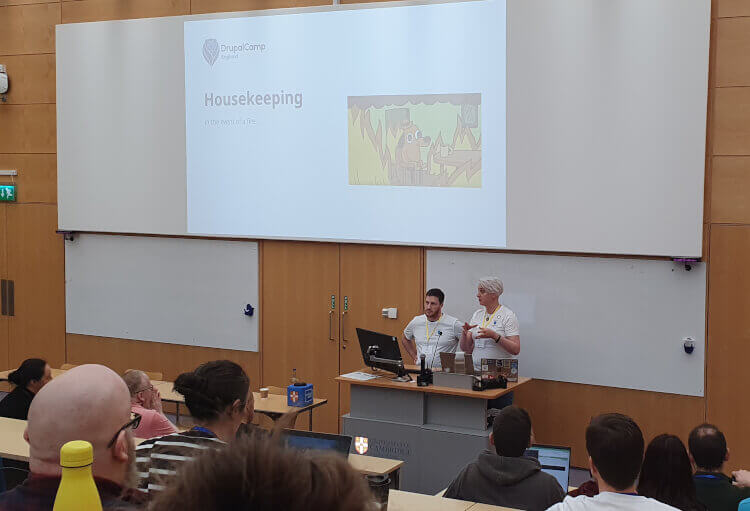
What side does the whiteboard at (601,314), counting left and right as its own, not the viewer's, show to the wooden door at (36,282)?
right

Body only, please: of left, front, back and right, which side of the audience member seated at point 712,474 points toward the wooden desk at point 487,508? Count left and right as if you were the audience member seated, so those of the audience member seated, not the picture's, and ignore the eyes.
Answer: left

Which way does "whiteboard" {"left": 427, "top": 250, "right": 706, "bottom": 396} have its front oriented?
toward the camera

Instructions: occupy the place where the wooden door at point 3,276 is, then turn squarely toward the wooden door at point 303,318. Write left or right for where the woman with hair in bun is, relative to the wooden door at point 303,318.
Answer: right

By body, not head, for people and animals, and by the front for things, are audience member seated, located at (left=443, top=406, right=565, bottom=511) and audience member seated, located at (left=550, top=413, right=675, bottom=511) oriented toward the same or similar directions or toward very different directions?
same or similar directions

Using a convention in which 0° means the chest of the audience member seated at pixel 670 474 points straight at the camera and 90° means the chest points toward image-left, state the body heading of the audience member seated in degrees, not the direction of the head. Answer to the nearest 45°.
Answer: approximately 180°

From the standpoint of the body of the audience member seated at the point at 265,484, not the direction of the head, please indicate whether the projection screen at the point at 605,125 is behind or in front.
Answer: in front

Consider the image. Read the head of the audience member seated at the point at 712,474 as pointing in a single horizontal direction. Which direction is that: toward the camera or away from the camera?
away from the camera

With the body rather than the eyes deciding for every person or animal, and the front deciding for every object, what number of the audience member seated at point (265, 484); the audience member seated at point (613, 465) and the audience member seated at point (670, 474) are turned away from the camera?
3

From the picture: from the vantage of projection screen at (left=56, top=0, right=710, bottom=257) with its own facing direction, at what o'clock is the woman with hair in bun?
The woman with hair in bun is roughly at 1 o'clock from the projection screen.

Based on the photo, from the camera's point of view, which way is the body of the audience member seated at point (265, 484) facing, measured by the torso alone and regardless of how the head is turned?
away from the camera

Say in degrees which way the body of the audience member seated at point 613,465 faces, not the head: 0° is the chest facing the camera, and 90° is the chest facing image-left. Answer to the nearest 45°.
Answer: approximately 180°

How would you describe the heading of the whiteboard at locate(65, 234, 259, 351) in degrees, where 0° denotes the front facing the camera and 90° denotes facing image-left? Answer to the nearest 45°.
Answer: approximately 45°

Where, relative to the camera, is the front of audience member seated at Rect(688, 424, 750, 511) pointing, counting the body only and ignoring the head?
away from the camera

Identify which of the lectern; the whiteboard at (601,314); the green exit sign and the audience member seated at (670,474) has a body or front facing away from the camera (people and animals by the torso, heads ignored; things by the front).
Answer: the audience member seated

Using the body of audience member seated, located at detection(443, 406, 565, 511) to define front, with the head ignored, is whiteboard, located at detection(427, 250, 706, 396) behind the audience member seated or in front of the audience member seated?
in front

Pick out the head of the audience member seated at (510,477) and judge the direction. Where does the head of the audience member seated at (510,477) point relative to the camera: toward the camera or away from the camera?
away from the camera
